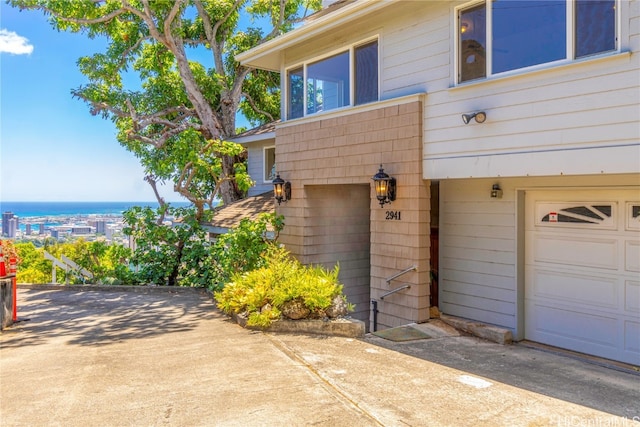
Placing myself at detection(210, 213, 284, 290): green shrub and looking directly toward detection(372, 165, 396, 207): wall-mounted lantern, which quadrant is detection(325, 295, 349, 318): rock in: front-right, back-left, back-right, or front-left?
front-right

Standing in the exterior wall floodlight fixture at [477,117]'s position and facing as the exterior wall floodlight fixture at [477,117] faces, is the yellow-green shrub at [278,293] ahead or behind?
ahead

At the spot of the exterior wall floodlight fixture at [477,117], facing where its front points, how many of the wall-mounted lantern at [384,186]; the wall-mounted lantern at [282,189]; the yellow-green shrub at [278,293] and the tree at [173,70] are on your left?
0

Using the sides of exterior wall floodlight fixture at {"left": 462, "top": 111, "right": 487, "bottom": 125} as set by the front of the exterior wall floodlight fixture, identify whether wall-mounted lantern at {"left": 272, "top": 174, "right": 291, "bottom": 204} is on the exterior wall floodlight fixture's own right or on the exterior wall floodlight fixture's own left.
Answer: on the exterior wall floodlight fixture's own right

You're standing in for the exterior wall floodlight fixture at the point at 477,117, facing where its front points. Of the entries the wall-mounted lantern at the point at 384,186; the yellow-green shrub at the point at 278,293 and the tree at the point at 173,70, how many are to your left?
0

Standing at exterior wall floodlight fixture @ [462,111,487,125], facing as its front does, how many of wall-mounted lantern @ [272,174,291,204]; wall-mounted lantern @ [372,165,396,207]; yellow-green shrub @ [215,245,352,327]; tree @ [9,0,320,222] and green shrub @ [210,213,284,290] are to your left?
0

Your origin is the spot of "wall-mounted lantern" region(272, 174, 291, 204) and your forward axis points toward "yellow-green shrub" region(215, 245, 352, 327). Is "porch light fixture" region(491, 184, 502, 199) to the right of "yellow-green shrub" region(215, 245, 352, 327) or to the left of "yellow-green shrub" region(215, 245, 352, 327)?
left

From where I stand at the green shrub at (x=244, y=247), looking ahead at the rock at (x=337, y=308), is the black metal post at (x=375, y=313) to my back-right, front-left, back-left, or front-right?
front-left

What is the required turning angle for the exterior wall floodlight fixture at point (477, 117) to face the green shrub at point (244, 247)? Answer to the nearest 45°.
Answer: approximately 45° to its right

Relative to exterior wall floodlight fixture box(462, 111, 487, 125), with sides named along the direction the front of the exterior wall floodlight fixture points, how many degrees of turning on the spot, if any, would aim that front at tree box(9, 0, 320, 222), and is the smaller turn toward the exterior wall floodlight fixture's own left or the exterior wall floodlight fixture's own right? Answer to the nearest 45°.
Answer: approximately 90° to the exterior wall floodlight fixture's own right

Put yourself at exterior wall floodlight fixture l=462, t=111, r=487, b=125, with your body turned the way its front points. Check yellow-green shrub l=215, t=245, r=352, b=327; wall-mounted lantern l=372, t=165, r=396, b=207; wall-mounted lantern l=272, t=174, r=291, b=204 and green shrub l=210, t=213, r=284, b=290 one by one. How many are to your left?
0

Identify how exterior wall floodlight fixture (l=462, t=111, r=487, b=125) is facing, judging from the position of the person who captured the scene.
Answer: facing the viewer and to the left of the viewer
